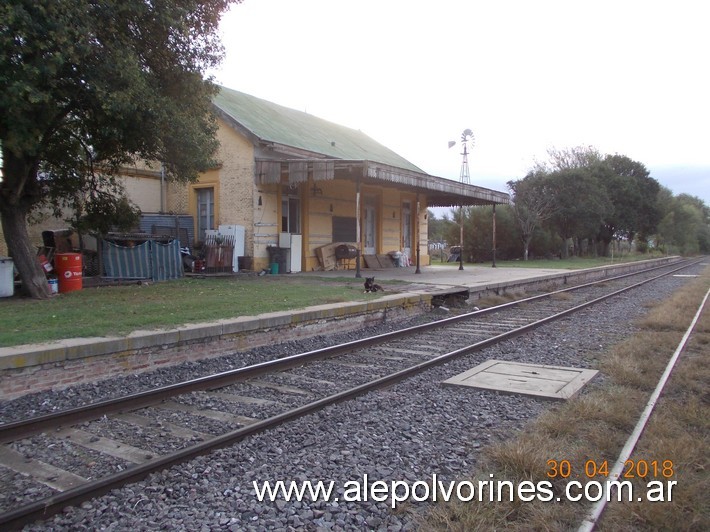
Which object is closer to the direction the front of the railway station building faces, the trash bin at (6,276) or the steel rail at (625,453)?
the steel rail

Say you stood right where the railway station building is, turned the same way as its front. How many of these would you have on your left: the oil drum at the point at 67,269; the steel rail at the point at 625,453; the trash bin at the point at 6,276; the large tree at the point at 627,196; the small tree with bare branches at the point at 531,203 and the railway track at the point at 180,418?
2

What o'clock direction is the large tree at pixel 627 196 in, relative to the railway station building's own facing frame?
The large tree is roughly at 9 o'clock from the railway station building.

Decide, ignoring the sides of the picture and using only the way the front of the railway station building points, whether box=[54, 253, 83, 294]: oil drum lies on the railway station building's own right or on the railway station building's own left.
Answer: on the railway station building's own right

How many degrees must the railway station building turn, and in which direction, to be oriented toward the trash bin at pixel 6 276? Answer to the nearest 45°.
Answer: approximately 90° to its right

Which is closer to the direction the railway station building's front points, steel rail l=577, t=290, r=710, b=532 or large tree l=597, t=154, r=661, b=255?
the steel rail

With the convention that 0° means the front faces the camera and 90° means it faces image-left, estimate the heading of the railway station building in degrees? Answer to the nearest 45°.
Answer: approximately 315°

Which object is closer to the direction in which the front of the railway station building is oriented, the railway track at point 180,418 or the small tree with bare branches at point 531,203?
the railway track

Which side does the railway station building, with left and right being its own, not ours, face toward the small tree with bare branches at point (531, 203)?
left

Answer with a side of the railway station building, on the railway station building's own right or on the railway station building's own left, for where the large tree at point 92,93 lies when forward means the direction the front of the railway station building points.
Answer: on the railway station building's own right

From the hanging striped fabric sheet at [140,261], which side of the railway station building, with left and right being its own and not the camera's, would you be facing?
right
